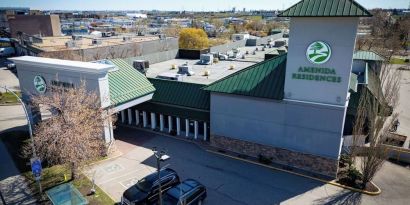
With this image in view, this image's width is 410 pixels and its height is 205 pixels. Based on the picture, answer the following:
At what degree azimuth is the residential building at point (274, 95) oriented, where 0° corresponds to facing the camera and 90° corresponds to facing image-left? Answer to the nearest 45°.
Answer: approximately 45°

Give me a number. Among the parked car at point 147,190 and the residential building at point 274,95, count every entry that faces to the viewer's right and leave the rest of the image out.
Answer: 0

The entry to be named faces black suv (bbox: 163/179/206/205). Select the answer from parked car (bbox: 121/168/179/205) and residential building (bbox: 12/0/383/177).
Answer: the residential building

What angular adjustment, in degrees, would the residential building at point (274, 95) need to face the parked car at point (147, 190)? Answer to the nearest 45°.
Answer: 0° — it already faces it
